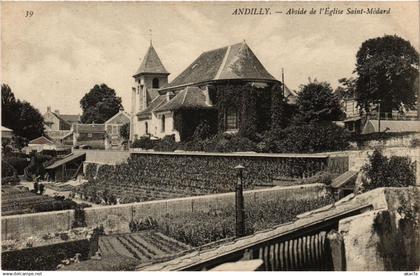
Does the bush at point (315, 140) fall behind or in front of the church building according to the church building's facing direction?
behind

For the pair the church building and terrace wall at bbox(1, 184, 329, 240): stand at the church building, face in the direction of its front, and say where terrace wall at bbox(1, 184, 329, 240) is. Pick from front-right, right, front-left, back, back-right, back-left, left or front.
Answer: back-left

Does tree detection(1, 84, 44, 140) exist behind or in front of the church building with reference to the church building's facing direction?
in front

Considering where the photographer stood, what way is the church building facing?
facing away from the viewer and to the left of the viewer

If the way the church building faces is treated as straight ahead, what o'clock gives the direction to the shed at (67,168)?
The shed is roughly at 9 o'clock from the church building.

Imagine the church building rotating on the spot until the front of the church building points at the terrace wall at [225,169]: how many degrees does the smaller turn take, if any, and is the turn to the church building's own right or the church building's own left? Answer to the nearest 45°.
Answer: approximately 135° to the church building's own left

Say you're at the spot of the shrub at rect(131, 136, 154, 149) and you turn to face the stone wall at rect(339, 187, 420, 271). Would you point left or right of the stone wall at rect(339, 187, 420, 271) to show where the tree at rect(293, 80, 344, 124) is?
left
